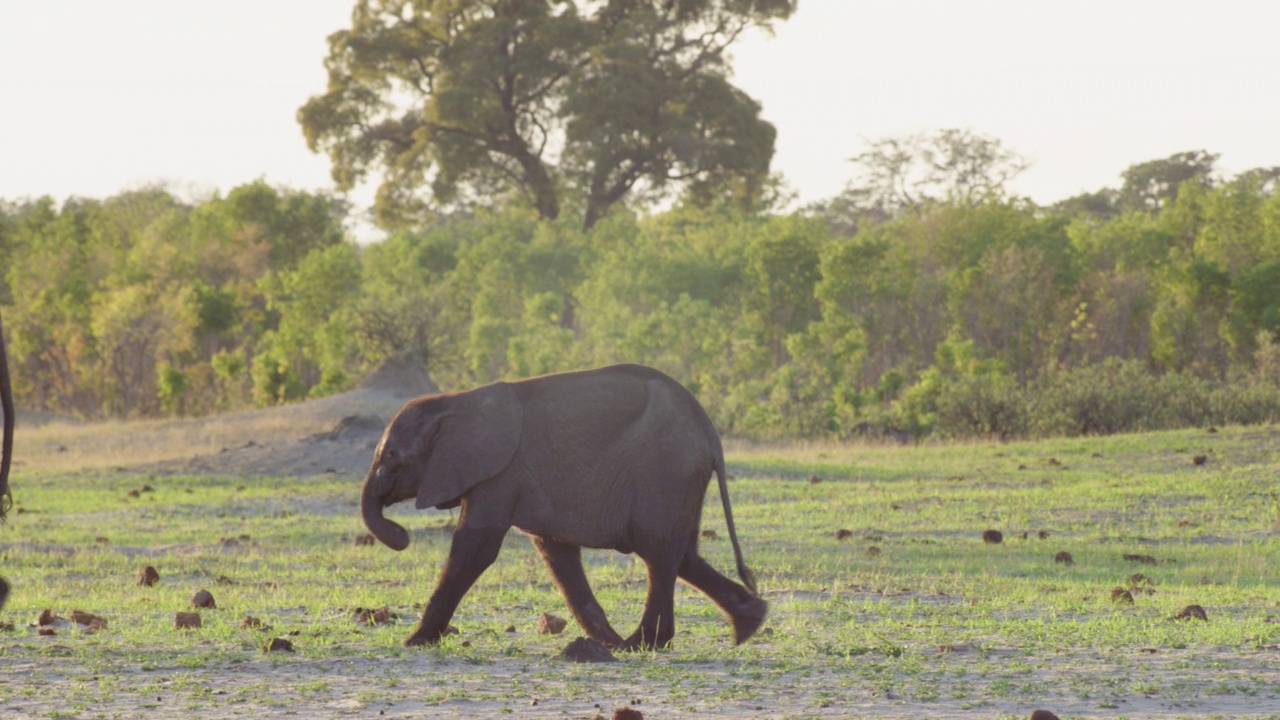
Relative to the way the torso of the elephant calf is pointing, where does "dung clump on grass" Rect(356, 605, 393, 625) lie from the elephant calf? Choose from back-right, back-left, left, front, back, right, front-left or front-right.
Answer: front-right

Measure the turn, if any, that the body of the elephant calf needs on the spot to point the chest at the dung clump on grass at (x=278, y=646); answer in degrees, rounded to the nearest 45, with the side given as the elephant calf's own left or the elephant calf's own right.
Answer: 0° — it already faces it

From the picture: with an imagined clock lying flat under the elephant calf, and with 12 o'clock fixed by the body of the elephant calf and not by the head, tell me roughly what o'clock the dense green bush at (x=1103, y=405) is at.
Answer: The dense green bush is roughly at 4 o'clock from the elephant calf.

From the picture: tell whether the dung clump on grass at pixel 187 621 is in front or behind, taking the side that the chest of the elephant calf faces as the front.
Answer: in front

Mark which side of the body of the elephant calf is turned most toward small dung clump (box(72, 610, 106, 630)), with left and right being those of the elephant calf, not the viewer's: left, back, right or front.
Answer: front

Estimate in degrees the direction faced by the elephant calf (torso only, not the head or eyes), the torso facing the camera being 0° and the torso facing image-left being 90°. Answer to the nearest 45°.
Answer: approximately 90°

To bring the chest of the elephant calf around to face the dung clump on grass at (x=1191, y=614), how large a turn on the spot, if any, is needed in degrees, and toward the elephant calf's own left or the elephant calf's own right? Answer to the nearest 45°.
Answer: approximately 180°
